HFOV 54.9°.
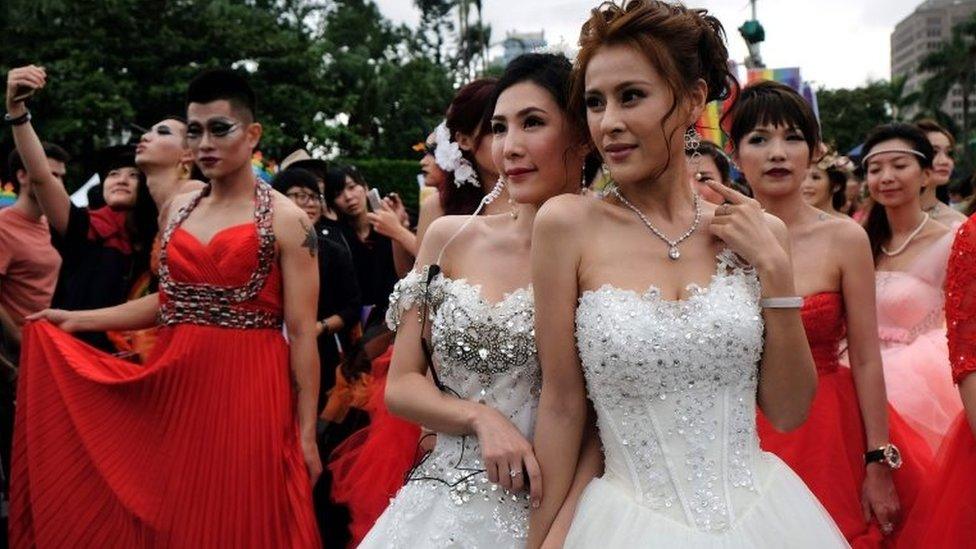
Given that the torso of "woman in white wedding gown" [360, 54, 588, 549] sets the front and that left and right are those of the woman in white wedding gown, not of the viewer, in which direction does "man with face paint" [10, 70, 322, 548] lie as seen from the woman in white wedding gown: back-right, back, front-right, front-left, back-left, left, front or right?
back-right

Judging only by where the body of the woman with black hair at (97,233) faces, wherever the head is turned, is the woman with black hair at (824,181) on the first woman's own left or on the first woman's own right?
on the first woman's own left

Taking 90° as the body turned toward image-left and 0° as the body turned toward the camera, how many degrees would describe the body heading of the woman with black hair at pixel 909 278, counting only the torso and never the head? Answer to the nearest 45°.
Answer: approximately 45°

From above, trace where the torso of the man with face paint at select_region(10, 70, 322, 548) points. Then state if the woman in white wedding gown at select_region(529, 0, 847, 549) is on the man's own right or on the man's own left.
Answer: on the man's own left

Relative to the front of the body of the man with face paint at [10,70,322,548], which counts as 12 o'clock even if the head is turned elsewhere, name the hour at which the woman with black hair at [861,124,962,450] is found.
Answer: The woman with black hair is roughly at 8 o'clock from the man with face paint.

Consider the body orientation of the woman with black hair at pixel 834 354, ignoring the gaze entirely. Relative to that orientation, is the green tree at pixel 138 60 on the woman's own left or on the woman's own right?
on the woman's own right

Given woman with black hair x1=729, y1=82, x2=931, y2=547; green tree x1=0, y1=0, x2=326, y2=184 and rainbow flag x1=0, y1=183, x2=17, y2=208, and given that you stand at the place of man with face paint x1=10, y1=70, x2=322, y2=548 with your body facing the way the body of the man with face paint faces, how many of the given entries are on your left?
1

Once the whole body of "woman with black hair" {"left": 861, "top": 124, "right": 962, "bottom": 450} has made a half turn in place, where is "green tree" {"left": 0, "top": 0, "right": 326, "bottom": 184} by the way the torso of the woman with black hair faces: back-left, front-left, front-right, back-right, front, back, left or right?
left

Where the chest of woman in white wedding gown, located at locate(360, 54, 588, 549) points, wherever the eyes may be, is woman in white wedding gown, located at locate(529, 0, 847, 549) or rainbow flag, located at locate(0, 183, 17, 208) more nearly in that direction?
the woman in white wedding gown

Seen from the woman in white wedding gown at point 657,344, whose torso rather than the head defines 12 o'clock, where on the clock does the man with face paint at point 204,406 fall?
The man with face paint is roughly at 4 o'clock from the woman in white wedding gown.

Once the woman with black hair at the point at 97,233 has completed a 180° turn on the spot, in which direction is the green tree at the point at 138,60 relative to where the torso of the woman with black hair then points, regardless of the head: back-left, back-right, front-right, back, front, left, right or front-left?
front-left

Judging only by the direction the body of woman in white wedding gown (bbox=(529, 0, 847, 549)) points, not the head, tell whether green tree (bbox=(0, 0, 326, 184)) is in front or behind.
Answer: behind

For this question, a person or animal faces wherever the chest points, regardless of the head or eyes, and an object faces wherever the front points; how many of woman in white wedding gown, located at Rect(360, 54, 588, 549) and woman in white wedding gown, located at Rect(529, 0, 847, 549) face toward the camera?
2

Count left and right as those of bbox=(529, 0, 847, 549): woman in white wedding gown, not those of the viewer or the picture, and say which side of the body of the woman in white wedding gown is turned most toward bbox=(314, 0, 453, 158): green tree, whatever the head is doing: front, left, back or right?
back

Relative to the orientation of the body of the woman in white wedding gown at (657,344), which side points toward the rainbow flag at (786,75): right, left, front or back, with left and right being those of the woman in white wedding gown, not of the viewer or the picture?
back
